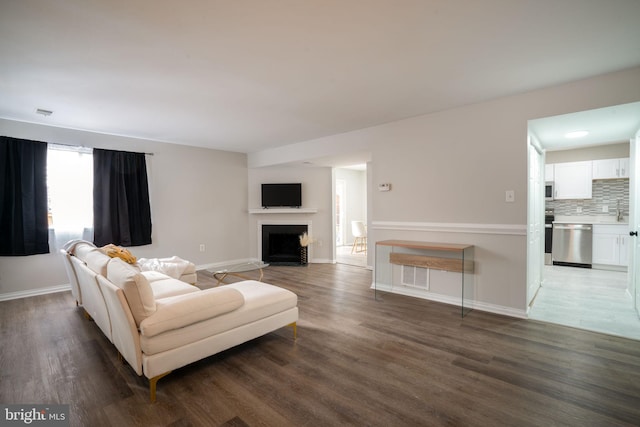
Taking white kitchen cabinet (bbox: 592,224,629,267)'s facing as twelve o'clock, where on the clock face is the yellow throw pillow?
The yellow throw pillow is roughly at 1 o'clock from the white kitchen cabinet.

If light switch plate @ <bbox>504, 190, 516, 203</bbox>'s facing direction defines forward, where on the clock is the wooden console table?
The wooden console table is roughly at 3 o'clock from the light switch plate.

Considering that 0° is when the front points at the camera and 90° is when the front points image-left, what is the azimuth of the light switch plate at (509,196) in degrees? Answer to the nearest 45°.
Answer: approximately 0°

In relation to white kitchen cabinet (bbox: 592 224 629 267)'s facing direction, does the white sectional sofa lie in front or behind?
in front

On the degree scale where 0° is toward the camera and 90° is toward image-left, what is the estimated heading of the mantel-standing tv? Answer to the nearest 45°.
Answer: approximately 0°

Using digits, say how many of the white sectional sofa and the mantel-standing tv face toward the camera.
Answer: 1

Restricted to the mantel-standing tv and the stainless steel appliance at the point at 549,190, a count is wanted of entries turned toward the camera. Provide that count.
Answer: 2

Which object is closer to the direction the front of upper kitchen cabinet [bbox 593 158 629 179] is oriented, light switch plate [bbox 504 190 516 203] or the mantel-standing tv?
the light switch plate

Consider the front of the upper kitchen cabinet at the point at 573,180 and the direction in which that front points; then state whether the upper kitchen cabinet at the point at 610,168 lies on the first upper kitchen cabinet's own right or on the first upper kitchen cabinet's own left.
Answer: on the first upper kitchen cabinet's own left

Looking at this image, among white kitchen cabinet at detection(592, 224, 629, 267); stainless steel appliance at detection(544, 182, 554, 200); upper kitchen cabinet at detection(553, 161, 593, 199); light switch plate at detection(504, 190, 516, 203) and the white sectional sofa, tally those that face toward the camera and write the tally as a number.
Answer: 4

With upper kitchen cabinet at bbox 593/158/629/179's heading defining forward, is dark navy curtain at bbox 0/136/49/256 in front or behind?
in front

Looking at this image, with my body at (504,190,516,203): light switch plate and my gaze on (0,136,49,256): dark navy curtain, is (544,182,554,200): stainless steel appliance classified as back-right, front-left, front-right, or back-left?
back-right

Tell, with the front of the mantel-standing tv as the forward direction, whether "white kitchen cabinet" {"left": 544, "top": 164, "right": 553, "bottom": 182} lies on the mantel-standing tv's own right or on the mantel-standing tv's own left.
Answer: on the mantel-standing tv's own left
